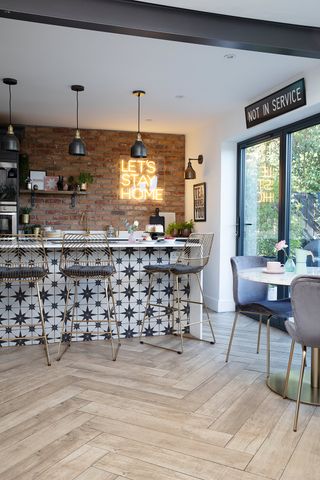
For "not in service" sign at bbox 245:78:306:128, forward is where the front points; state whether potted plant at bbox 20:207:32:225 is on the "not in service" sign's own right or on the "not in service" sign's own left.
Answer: on the "not in service" sign's own right

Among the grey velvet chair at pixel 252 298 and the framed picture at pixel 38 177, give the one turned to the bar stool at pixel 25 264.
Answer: the framed picture

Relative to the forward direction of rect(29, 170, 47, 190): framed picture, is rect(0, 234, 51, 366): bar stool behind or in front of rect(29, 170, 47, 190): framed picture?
in front

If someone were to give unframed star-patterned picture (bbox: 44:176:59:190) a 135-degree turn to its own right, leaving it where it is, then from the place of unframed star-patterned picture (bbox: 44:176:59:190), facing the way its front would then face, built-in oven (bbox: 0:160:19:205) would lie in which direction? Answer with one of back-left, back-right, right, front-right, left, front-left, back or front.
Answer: left

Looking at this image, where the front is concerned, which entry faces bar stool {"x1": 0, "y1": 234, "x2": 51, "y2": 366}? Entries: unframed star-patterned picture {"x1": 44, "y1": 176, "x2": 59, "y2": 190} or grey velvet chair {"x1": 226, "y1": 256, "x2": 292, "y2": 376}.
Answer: the unframed star-patterned picture

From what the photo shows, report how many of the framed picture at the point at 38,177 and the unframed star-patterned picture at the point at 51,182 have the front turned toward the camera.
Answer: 2

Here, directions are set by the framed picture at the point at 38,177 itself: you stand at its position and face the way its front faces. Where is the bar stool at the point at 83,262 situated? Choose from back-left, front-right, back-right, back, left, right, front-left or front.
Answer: front

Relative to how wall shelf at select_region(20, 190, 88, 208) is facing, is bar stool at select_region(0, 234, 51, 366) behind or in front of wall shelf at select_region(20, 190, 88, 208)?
in front

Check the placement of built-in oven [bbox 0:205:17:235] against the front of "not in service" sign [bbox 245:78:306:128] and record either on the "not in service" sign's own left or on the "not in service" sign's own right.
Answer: on the "not in service" sign's own right

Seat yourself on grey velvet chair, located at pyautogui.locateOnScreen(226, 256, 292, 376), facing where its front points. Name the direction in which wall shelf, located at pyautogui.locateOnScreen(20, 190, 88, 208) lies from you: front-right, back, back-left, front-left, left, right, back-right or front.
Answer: back

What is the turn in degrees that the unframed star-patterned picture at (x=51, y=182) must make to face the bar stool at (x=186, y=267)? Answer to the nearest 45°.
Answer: approximately 45° to its left

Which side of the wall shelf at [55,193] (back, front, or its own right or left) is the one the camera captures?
front

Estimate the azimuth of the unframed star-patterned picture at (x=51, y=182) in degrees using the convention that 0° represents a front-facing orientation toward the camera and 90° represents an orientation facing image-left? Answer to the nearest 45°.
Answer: approximately 0°

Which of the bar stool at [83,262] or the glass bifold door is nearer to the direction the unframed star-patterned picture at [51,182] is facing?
the bar stool
